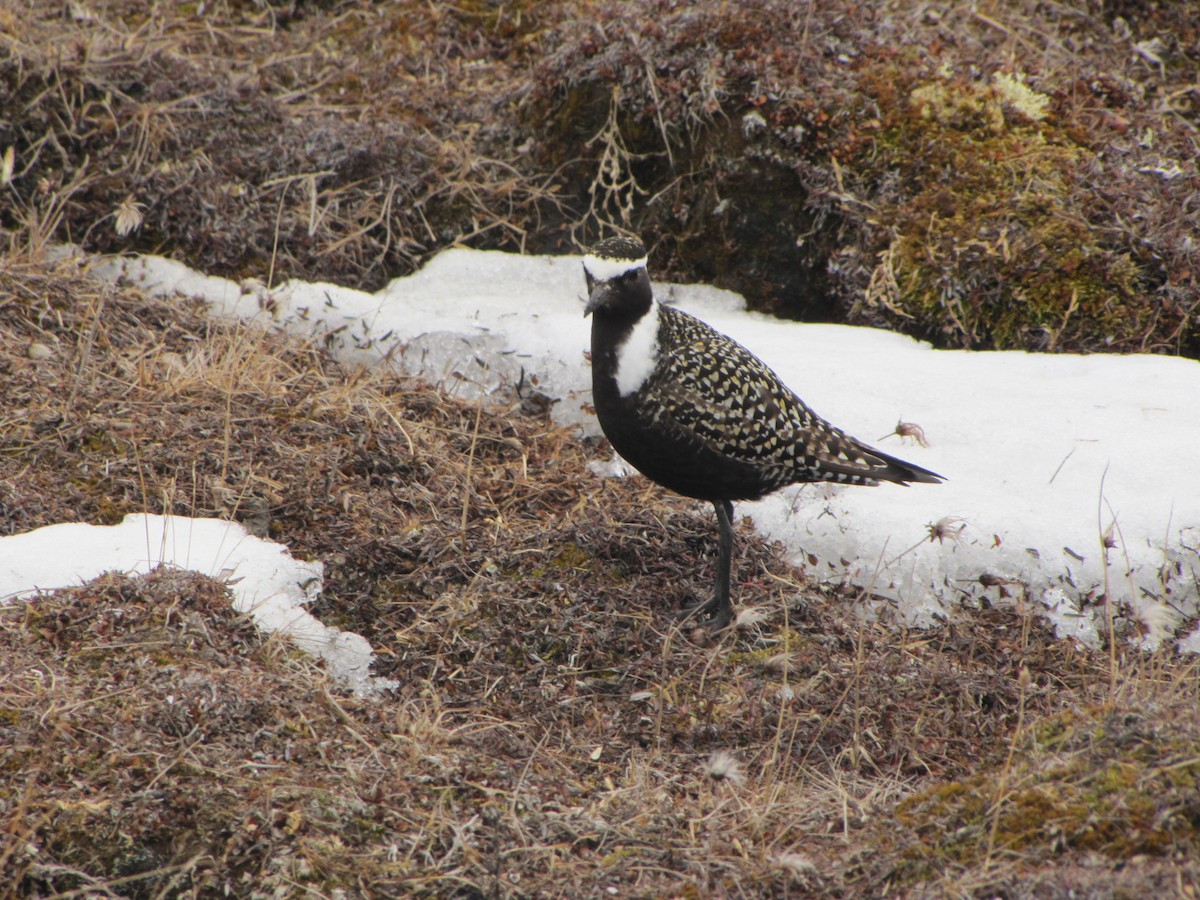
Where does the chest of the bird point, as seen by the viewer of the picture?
to the viewer's left
